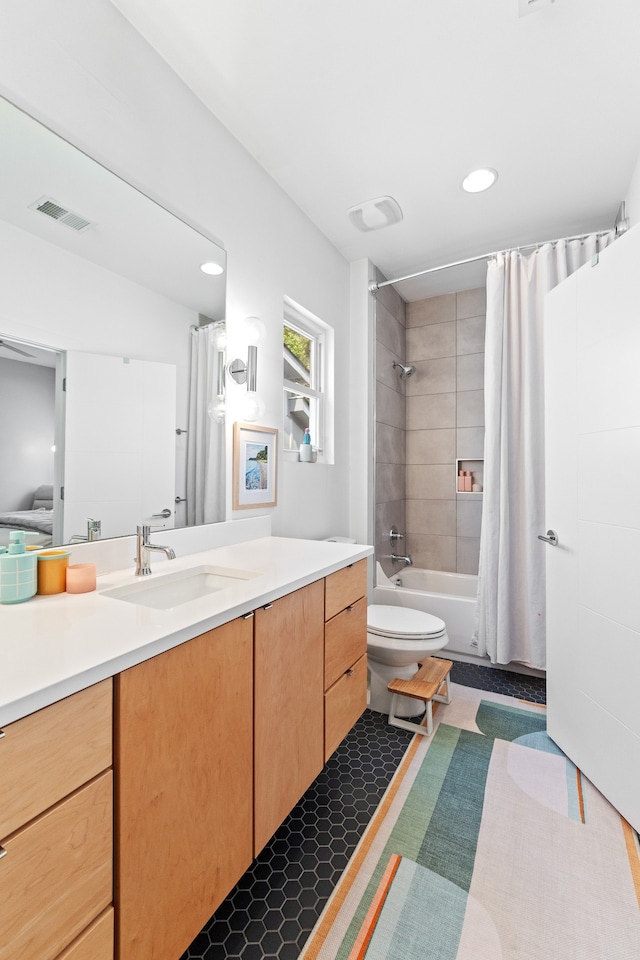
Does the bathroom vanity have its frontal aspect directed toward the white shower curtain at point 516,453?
no

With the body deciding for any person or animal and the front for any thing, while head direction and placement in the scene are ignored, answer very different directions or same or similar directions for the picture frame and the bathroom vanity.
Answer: same or similar directions

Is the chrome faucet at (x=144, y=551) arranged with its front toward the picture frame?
no

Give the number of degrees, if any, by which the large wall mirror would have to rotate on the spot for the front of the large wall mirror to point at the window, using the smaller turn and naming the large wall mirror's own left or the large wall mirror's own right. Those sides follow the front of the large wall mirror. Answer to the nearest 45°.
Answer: approximately 90° to the large wall mirror's own left

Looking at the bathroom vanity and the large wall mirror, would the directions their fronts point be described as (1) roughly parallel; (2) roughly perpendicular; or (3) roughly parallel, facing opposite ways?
roughly parallel

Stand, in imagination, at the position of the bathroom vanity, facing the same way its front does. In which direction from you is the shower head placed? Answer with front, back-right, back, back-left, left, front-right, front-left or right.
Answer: left

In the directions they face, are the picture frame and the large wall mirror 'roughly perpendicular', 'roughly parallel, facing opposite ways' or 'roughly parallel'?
roughly parallel

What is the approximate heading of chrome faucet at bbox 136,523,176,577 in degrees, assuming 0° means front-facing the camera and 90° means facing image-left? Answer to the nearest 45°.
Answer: approximately 315°

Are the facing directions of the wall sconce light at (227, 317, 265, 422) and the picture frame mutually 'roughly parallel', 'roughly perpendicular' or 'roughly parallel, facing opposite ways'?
roughly parallel

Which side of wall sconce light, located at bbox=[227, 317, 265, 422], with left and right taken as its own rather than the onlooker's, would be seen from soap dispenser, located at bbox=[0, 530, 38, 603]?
right

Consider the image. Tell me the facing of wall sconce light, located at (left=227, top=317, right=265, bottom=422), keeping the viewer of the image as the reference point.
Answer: facing the viewer and to the right of the viewer

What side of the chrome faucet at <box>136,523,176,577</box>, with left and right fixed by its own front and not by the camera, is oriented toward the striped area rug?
front

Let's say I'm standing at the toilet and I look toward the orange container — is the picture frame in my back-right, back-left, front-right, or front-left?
front-right

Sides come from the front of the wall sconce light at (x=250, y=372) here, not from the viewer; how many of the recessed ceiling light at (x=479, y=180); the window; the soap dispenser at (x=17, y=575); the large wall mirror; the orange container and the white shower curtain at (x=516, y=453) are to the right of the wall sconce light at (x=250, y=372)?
3

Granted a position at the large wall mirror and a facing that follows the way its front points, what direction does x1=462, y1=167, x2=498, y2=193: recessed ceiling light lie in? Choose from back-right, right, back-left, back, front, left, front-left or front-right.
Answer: front-left

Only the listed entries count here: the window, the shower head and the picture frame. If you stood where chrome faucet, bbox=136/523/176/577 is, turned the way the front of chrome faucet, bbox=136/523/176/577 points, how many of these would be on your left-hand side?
3
